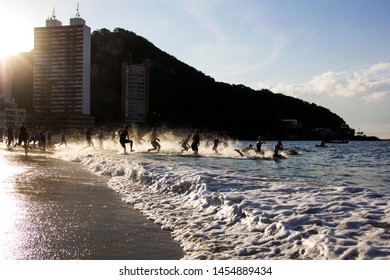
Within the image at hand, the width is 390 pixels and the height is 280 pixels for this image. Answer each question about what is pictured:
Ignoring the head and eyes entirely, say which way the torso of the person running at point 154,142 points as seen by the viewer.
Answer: to the viewer's right

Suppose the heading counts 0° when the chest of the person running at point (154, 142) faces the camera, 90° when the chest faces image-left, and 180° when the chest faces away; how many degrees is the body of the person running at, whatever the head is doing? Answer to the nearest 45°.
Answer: approximately 270°
